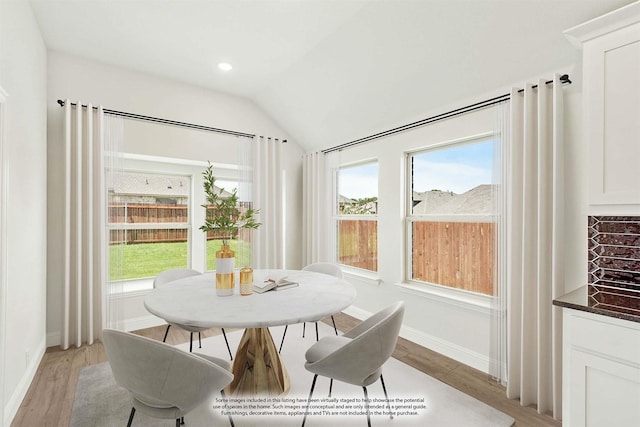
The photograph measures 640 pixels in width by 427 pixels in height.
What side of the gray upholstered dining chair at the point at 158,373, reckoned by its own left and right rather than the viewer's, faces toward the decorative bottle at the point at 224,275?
front

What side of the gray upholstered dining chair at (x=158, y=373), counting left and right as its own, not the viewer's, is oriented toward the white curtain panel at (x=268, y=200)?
front

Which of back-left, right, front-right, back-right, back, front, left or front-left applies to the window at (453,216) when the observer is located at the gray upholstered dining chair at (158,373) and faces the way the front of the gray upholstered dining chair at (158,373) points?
front-right

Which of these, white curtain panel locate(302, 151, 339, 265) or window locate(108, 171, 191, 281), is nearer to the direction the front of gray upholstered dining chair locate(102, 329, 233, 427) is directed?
the white curtain panel

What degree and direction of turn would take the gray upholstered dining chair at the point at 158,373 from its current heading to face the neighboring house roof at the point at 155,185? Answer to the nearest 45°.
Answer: approximately 45° to its left

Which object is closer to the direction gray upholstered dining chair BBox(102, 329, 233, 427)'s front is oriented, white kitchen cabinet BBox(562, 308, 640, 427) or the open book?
the open book

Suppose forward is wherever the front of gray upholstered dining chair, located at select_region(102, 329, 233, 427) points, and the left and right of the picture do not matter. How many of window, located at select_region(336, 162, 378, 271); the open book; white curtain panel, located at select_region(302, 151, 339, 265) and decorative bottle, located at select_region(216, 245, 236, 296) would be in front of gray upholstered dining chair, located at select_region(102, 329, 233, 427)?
4

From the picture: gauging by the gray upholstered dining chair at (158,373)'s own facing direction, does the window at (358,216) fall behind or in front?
in front

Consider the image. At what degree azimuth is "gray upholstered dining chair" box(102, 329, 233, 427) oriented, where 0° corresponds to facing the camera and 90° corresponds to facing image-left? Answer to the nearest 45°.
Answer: approximately 225°

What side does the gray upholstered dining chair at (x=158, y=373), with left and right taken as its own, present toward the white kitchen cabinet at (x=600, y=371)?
right

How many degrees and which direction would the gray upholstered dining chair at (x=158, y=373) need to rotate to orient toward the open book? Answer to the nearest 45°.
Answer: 0° — it already faces it

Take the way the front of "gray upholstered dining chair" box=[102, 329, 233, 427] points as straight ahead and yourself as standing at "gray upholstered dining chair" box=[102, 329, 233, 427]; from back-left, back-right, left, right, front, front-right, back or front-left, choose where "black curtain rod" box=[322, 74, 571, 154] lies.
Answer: front-right

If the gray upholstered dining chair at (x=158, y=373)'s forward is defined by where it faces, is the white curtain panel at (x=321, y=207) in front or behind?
in front
